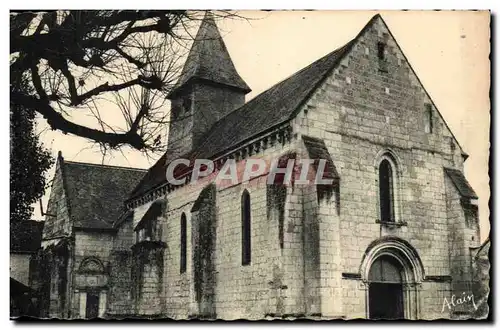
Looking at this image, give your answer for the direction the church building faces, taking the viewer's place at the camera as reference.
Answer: facing the viewer and to the right of the viewer
